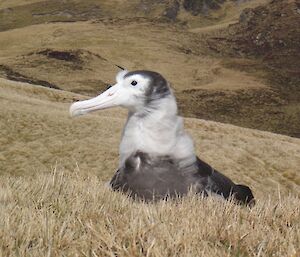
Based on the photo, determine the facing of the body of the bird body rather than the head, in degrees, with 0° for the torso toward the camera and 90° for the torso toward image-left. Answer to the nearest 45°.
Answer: approximately 45°
